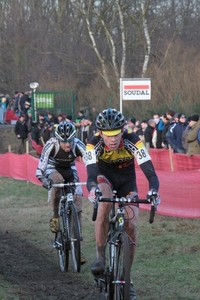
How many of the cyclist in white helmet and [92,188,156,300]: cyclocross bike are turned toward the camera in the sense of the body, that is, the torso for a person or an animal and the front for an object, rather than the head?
2

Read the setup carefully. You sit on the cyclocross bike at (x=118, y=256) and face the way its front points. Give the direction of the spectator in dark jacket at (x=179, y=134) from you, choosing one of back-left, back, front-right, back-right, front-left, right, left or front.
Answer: back

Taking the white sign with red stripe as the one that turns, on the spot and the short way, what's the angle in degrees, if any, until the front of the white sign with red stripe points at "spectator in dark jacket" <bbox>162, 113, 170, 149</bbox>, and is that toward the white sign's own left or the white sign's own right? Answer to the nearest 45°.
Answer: approximately 45° to the white sign's own left

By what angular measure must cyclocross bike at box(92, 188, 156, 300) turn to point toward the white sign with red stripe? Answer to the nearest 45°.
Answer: approximately 180°

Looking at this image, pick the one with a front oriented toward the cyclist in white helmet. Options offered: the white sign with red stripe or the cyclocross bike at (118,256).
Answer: the white sign with red stripe
